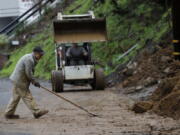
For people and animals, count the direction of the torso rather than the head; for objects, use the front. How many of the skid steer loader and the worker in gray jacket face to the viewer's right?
1

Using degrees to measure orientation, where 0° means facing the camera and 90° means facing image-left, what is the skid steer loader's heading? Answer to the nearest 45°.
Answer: approximately 0°

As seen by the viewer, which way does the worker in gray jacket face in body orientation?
to the viewer's right

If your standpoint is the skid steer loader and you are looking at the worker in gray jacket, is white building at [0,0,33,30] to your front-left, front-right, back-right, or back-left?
back-right

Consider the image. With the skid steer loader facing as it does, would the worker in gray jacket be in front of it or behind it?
in front

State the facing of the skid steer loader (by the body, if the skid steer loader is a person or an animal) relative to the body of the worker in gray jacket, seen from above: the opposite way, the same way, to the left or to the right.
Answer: to the right

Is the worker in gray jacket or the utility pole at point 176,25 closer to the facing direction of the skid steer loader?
the worker in gray jacket

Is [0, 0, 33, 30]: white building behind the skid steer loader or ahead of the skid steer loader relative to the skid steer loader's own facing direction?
behind

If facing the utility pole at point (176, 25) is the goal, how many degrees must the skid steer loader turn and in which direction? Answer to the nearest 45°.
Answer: approximately 45° to its left

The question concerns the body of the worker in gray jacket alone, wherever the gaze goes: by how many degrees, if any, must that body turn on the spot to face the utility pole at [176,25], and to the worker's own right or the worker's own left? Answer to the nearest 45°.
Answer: approximately 45° to the worker's own left

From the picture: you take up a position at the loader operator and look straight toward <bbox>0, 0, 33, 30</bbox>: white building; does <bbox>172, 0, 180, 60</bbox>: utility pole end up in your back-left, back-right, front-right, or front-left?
back-right
